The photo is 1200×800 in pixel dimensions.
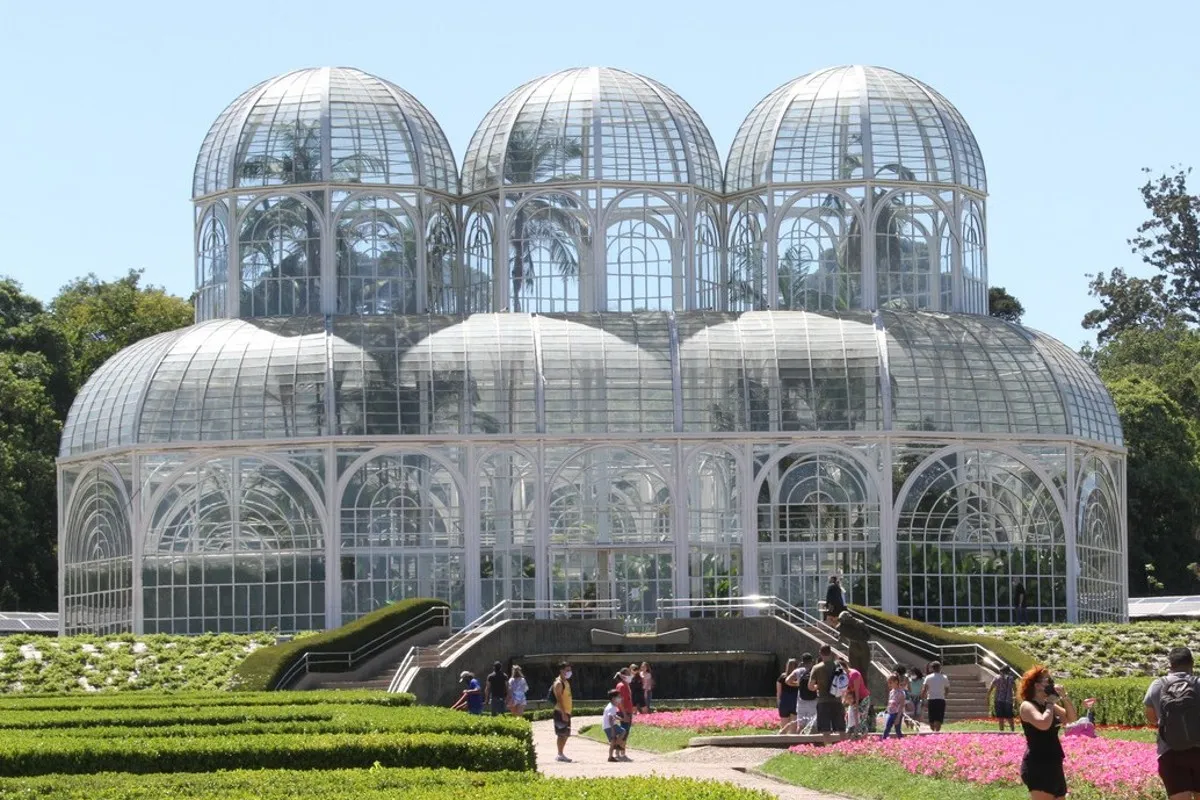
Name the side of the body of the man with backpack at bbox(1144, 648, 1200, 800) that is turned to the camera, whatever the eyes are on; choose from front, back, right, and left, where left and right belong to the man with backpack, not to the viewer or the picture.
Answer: back

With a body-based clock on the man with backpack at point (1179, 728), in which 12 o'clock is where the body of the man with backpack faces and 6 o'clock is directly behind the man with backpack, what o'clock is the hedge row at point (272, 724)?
The hedge row is roughly at 10 o'clock from the man with backpack.

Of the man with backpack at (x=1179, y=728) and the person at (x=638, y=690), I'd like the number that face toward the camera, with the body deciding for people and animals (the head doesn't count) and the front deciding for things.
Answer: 1

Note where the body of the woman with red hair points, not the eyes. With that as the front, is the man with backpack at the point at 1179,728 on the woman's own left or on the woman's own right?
on the woman's own left

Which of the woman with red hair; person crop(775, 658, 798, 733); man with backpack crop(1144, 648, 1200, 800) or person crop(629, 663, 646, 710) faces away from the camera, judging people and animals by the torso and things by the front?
the man with backpack
